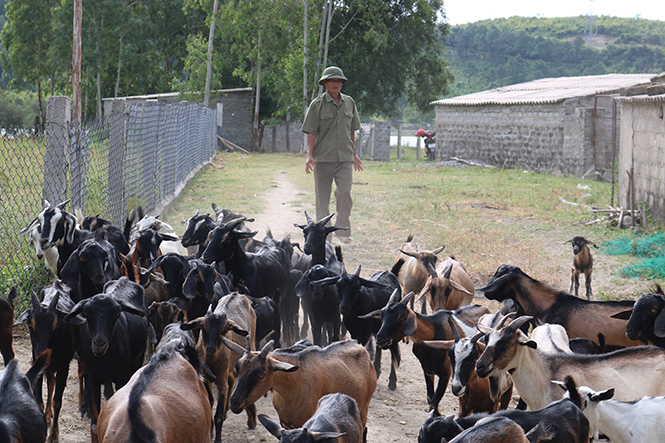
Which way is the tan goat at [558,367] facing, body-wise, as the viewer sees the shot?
to the viewer's left

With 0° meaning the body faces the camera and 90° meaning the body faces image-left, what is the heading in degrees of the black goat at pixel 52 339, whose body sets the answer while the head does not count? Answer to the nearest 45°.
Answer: approximately 0°

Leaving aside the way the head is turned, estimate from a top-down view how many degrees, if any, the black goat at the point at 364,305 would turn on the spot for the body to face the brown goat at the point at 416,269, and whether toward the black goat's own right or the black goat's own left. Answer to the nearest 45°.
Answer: approximately 135° to the black goat's own right

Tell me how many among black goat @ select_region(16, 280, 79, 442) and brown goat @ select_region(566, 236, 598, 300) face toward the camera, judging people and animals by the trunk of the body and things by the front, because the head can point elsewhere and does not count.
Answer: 2

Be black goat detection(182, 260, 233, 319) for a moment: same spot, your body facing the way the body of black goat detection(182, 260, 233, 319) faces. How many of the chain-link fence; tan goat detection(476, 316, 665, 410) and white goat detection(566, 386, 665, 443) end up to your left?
2

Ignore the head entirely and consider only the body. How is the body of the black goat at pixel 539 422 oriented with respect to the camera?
to the viewer's left

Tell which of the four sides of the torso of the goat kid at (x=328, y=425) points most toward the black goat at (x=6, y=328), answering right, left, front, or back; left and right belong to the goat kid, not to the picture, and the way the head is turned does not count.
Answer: right
